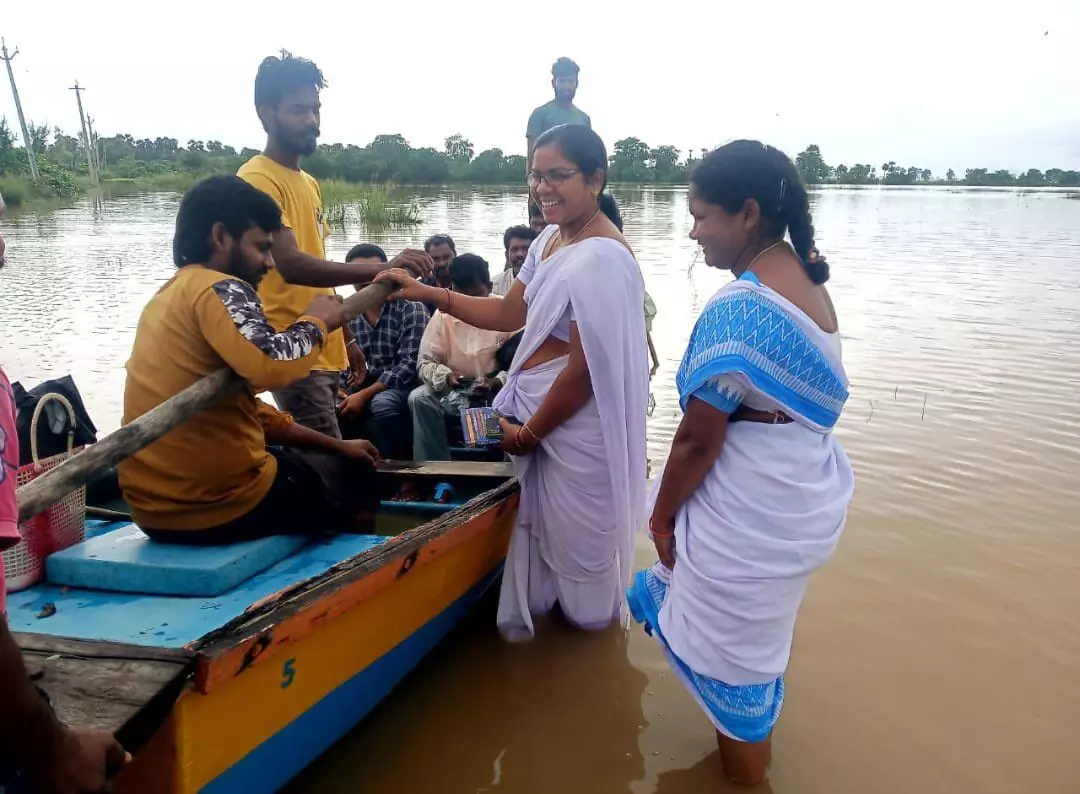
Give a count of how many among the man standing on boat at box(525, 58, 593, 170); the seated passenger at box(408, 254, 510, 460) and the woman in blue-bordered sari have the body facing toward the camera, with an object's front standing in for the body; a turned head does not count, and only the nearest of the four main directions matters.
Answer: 2

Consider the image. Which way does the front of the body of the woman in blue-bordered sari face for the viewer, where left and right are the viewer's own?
facing away from the viewer and to the left of the viewer

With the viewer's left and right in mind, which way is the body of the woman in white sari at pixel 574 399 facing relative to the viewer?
facing the viewer and to the left of the viewer

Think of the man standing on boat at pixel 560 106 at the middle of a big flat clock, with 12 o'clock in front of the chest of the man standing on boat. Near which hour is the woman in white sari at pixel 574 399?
The woman in white sari is roughly at 12 o'clock from the man standing on boat.

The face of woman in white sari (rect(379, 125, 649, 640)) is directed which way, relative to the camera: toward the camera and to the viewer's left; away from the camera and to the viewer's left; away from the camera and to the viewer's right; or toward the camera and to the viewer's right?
toward the camera and to the viewer's left

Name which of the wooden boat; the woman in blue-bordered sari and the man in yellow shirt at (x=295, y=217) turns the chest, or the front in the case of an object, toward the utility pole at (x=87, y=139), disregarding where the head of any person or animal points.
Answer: the woman in blue-bordered sari

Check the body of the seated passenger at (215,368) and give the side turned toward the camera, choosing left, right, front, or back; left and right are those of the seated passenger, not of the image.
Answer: right

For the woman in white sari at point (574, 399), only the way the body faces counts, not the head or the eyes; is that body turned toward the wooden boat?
yes

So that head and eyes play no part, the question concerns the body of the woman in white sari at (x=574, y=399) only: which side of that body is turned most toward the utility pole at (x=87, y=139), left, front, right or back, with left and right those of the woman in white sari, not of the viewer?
right

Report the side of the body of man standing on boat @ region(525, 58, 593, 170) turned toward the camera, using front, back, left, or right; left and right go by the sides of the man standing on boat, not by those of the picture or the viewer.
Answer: front

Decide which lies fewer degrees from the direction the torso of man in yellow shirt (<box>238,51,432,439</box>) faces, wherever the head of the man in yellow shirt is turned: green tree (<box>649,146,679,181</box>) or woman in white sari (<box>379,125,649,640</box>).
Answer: the woman in white sari

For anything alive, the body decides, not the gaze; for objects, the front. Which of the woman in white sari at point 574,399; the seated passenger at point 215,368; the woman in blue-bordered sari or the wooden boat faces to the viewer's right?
the seated passenger

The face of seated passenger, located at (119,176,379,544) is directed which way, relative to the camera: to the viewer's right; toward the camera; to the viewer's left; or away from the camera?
to the viewer's right

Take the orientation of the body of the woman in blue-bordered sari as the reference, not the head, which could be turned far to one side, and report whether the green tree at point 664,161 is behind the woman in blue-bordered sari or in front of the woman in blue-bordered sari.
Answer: in front

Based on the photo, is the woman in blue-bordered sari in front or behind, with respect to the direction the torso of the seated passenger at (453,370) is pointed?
in front

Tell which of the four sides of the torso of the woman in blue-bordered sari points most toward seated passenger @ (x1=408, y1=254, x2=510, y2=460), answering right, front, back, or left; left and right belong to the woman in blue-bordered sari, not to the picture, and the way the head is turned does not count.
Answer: front
